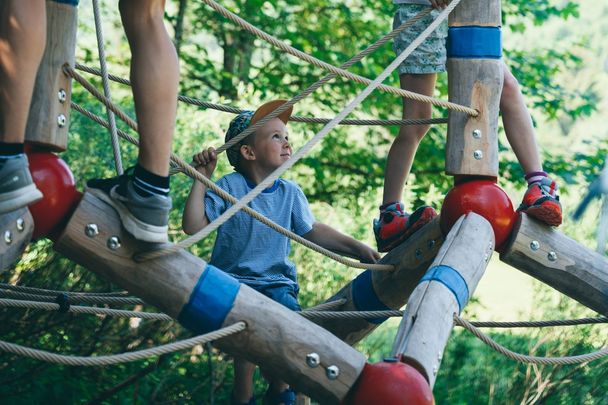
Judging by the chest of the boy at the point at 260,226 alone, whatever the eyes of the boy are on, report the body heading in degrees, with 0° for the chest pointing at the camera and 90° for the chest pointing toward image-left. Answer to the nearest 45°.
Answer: approximately 315°

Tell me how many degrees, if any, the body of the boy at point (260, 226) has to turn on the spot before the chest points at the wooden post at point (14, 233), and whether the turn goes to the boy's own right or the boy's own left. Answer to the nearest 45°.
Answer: approximately 90° to the boy's own right

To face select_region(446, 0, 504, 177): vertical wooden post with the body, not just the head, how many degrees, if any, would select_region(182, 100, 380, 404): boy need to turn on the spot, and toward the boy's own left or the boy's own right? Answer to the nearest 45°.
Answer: approximately 45° to the boy's own left

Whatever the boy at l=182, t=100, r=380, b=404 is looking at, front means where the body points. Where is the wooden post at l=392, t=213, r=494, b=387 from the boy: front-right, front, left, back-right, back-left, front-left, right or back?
front

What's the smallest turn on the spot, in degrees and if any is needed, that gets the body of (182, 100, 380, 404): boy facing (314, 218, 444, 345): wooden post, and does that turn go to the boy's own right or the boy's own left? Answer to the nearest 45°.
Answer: approximately 45° to the boy's own left

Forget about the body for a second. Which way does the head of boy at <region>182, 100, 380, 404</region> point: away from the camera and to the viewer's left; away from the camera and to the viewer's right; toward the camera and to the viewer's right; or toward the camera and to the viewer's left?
toward the camera and to the viewer's right

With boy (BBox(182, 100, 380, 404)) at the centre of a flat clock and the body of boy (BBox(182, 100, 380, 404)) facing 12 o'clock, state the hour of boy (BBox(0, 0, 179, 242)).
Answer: boy (BBox(0, 0, 179, 242)) is roughly at 2 o'clock from boy (BBox(182, 100, 380, 404)).

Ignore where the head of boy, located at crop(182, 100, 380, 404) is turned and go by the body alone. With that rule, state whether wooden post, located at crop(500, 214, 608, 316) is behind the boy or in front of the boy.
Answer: in front

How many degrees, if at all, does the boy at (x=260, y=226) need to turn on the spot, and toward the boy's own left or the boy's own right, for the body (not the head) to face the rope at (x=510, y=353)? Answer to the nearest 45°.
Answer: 0° — they already face it
